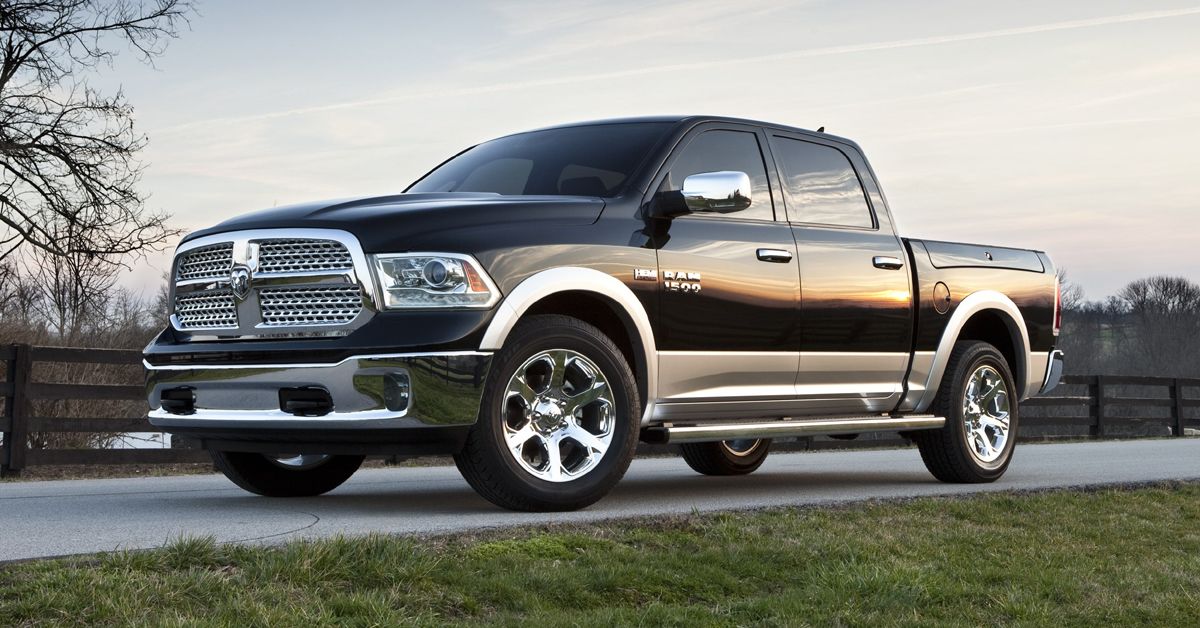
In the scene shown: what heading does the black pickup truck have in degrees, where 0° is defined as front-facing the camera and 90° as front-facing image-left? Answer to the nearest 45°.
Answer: approximately 45°
